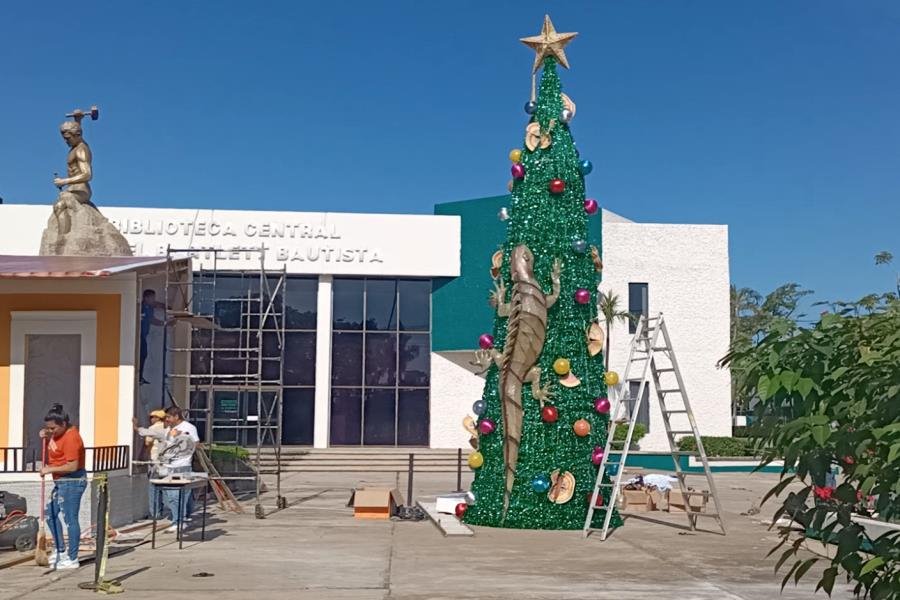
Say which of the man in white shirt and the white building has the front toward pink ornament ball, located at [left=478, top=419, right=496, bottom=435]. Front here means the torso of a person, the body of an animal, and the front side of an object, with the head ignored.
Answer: the white building

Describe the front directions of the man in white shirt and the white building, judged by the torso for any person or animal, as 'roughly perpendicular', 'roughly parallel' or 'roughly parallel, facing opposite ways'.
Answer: roughly perpendicular

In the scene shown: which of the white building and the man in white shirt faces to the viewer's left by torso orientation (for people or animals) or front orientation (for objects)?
the man in white shirt

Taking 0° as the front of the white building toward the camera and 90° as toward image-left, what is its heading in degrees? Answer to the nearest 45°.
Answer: approximately 0°

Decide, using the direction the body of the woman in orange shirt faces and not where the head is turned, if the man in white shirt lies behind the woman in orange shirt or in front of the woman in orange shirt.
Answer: behind

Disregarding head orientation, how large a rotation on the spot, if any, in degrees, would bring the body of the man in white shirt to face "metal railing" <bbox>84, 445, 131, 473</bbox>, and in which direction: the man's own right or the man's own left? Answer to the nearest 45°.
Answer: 0° — they already face it

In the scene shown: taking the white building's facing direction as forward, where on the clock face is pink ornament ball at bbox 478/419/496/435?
The pink ornament ball is roughly at 12 o'clock from the white building.

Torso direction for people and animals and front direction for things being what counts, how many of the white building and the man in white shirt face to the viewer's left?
1

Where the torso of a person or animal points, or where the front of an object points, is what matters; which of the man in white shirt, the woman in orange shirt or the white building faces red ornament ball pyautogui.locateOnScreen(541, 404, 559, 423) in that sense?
the white building

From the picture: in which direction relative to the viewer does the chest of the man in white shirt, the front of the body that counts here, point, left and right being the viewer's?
facing to the left of the viewer

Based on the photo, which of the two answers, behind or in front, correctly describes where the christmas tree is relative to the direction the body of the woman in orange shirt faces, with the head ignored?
behind

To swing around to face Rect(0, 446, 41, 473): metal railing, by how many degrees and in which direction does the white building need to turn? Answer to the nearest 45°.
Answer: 0° — it already faces it
